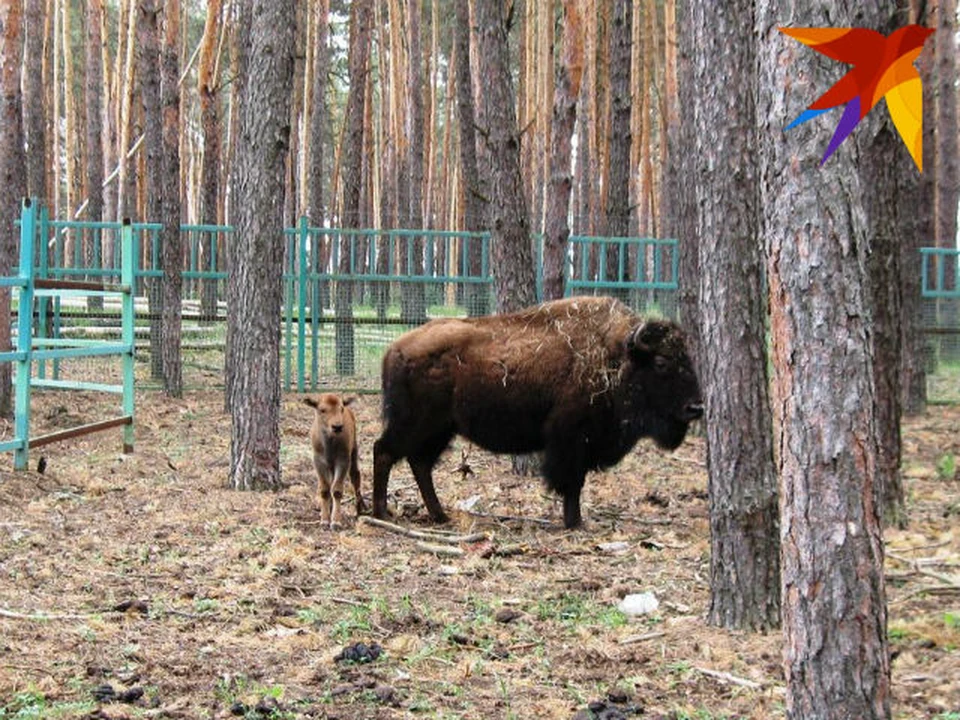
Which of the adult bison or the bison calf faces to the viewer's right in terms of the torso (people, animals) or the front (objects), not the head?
the adult bison

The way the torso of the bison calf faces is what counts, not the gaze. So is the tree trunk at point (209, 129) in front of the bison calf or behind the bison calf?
behind

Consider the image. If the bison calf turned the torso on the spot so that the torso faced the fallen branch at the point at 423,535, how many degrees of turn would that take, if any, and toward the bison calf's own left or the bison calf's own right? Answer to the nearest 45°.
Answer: approximately 45° to the bison calf's own left

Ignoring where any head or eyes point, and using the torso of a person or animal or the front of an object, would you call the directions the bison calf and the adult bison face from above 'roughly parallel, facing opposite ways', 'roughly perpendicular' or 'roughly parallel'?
roughly perpendicular

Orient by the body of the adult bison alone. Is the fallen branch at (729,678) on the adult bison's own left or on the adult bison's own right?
on the adult bison's own right

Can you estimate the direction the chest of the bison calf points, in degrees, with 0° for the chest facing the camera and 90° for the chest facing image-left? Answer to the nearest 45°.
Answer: approximately 0°

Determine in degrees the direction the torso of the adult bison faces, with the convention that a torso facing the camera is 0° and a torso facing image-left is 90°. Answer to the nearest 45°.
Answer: approximately 270°

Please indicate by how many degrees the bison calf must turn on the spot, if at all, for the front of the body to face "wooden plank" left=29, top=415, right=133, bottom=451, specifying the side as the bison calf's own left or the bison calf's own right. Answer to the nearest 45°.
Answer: approximately 135° to the bison calf's own right

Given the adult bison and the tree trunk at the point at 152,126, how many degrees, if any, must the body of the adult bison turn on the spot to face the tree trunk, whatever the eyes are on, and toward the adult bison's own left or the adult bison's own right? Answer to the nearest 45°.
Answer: approximately 135° to the adult bison's own left

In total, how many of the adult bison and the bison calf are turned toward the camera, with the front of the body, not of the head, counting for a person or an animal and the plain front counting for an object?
1

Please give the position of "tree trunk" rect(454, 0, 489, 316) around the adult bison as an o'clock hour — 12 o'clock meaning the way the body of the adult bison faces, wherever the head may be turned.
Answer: The tree trunk is roughly at 9 o'clock from the adult bison.

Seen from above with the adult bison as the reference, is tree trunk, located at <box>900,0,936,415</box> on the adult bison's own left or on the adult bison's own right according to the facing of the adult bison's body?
on the adult bison's own left
